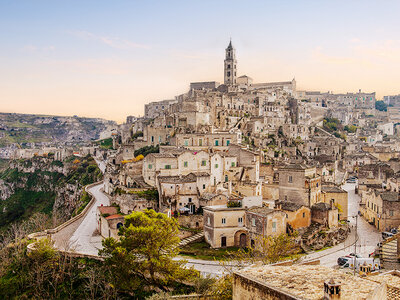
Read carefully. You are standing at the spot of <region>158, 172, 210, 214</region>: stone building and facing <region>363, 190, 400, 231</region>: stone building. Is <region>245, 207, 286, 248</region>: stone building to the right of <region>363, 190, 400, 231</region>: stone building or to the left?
right

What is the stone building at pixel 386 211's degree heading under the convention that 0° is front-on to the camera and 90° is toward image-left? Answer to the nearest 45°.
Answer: approximately 45°

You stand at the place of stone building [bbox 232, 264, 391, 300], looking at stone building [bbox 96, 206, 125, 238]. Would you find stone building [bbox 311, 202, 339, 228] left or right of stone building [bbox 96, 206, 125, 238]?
right

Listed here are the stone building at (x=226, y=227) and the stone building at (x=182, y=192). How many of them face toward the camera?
2

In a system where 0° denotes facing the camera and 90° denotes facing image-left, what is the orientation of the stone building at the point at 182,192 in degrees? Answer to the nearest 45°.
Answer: approximately 0°

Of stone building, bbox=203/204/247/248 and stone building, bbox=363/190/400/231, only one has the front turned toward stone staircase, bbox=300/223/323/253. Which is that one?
stone building, bbox=363/190/400/231

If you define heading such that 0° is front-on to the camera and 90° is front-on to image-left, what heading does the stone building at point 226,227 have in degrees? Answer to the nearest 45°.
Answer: approximately 0°

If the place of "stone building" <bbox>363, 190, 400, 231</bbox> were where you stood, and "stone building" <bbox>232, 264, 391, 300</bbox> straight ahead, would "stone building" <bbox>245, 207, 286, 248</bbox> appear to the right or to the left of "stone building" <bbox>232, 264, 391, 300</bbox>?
right

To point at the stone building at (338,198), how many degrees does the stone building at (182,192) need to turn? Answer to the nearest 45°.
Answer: approximately 90° to its left
